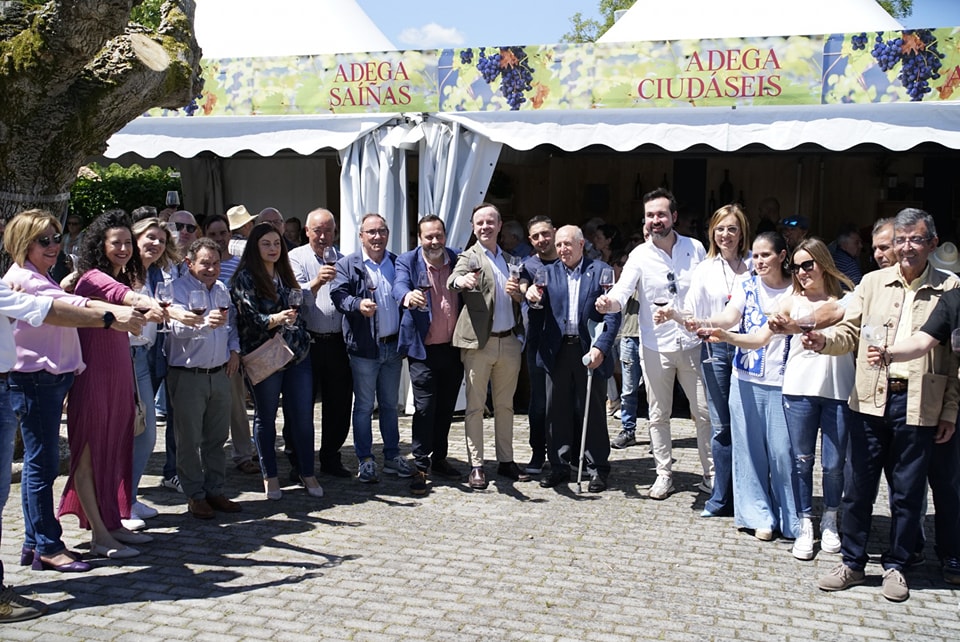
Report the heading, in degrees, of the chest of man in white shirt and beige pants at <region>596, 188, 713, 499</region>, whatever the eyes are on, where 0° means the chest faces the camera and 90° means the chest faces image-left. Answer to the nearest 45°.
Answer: approximately 0°

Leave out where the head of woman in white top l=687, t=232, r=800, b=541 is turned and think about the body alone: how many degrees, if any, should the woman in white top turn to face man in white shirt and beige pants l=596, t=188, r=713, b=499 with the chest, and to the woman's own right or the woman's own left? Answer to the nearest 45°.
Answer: approximately 90° to the woman's own right

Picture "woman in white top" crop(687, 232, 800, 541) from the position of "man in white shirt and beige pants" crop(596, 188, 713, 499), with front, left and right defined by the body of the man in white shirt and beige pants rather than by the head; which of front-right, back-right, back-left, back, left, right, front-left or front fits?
front-left

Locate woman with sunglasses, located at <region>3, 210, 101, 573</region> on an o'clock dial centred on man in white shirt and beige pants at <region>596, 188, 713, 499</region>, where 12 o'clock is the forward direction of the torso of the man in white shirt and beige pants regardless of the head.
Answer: The woman with sunglasses is roughly at 2 o'clock from the man in white shirt and beige pants.

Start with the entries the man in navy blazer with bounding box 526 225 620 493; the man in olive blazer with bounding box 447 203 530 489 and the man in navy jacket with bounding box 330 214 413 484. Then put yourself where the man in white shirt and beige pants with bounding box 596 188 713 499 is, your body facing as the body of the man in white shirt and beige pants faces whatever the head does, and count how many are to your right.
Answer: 3

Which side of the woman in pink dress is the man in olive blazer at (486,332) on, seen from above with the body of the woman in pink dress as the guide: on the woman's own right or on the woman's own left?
on the woman's own left

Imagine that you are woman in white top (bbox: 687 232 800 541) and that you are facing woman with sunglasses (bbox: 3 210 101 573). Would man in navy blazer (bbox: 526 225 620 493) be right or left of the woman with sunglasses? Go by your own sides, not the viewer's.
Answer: right

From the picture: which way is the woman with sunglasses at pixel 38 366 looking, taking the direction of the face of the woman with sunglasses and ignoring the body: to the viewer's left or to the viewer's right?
to the viewer's right
